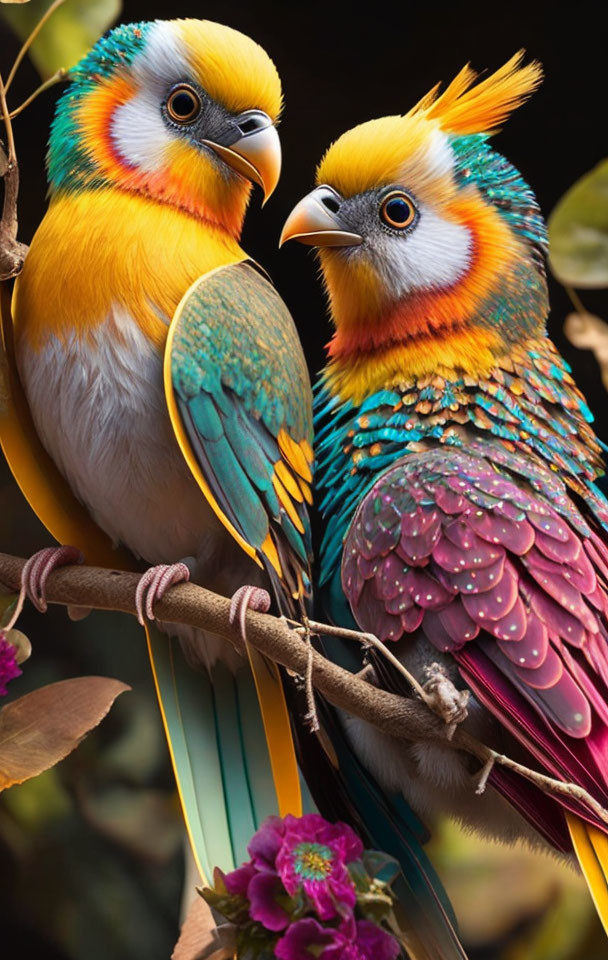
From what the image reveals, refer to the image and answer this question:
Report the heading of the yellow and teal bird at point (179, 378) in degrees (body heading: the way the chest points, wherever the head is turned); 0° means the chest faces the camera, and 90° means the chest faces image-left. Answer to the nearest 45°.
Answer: approximately 45°
